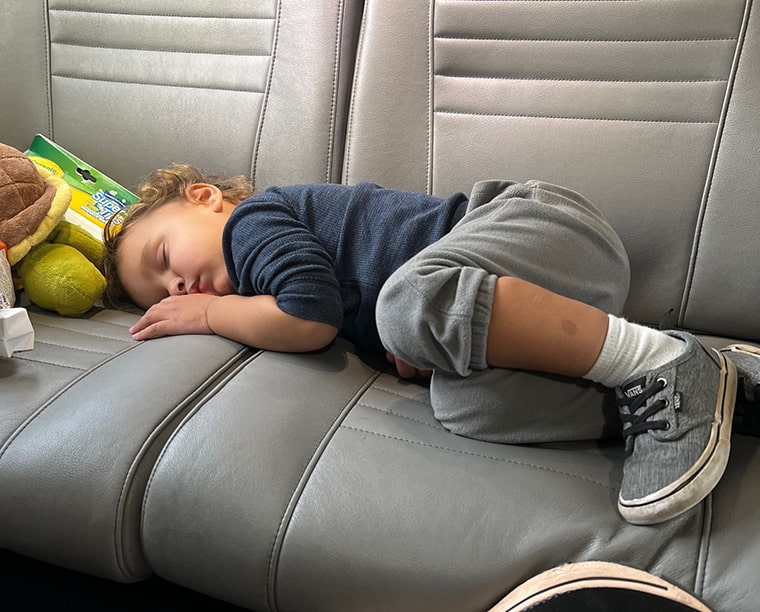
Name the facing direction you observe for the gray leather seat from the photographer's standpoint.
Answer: facing the viewer
